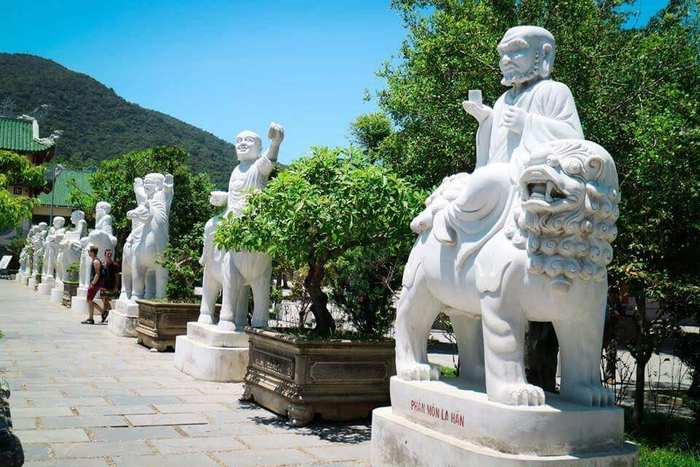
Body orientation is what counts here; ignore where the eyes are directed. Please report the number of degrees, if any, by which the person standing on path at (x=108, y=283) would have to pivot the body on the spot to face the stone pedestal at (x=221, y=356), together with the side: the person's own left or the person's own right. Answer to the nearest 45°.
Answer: approximately 45° to the person's own left

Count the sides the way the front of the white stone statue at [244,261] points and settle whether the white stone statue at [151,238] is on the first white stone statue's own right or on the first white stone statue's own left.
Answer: on the first white stone statue's own right

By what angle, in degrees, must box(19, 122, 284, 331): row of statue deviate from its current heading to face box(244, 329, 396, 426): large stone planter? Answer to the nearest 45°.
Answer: approximately 45° to its left

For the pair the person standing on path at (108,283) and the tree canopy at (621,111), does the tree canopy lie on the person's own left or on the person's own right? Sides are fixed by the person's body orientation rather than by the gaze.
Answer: on the person's own left

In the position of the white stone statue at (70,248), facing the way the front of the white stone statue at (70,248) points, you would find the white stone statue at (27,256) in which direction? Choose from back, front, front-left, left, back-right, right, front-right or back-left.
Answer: back-right

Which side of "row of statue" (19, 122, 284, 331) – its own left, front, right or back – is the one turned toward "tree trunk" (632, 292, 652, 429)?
left

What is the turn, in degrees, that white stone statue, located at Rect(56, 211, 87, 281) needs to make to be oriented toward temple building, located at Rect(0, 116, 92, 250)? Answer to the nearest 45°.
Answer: approximately 135° to its right

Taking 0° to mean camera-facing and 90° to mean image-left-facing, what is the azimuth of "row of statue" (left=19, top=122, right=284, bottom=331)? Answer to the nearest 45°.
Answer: approximately 45°
